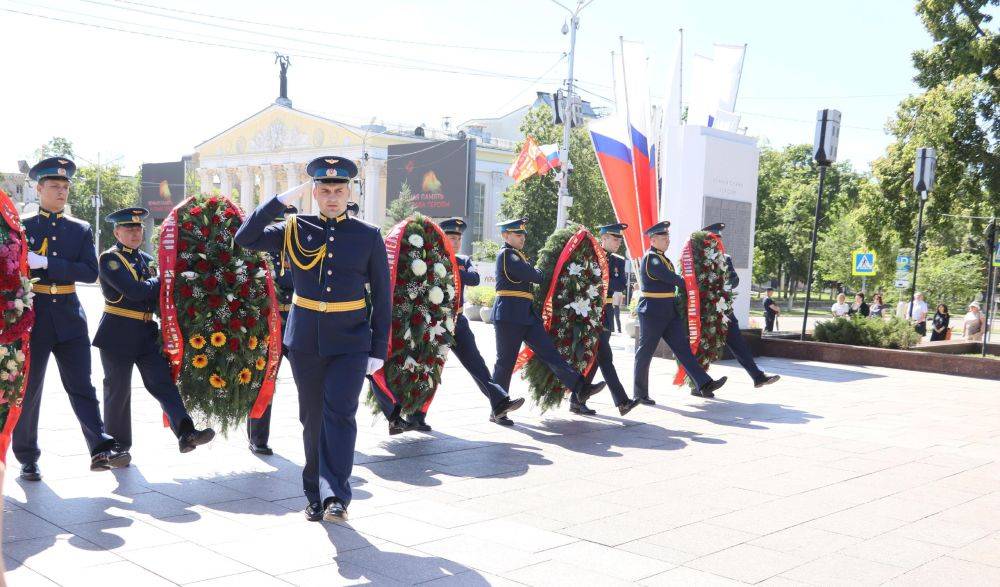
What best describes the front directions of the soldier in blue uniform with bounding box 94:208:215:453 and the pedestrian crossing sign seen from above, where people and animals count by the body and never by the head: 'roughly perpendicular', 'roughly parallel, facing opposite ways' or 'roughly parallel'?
roughly perpendicular

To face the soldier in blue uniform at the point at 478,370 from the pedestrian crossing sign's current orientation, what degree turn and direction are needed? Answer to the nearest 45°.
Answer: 0° — it already faces them

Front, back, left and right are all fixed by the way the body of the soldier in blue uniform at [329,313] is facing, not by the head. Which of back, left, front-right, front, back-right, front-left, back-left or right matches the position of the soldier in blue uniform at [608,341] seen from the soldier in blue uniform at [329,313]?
back-left

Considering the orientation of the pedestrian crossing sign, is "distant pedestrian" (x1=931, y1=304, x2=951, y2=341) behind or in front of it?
in front

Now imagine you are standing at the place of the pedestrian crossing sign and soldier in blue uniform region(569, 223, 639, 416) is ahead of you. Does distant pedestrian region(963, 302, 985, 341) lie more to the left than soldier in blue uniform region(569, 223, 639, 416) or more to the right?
left

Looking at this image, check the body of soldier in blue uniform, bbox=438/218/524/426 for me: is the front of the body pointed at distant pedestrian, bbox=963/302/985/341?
no

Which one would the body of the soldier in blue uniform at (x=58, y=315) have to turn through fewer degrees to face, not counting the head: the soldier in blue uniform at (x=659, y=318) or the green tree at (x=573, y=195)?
the soldier in blue uniform

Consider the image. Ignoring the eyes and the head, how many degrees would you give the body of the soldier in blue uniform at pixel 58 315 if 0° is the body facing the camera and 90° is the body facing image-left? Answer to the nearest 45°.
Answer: approximately 315°

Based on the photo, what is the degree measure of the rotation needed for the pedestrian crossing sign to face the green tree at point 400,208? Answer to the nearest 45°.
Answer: approximately 135° to its right

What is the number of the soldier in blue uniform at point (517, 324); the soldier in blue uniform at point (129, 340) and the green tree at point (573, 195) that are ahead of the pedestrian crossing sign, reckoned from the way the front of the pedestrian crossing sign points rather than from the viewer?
2

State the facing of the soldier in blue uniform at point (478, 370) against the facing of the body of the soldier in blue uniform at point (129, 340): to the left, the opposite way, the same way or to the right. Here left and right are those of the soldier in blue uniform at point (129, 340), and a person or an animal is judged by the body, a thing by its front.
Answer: the same way

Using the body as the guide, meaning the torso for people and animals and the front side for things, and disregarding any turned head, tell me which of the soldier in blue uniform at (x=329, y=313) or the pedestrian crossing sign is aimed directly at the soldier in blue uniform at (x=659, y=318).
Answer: the pedestrian crossing sign

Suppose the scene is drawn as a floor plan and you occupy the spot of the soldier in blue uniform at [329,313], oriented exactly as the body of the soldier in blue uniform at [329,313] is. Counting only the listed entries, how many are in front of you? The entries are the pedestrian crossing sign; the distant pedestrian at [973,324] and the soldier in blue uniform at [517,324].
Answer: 0

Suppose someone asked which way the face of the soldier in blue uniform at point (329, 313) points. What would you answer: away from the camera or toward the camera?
toward the camera

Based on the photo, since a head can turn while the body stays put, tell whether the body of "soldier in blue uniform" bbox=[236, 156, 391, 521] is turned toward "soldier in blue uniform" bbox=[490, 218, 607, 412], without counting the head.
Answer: no

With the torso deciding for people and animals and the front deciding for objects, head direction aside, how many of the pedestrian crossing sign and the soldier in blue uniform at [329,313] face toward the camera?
2

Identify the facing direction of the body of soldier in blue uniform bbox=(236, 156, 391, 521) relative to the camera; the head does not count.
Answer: toward the camera

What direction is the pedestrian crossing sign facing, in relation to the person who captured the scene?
facing the viewer
